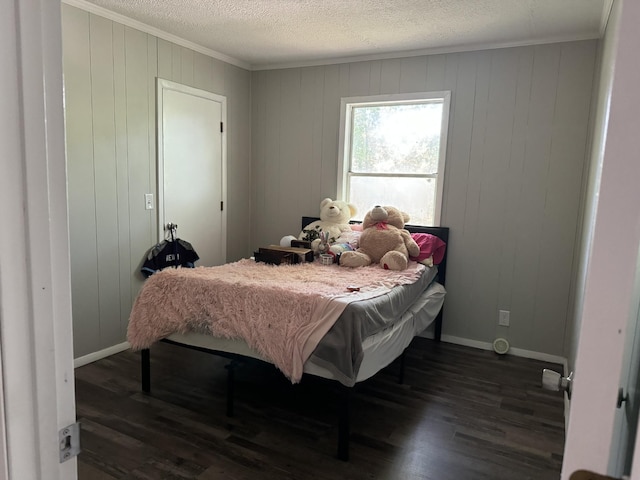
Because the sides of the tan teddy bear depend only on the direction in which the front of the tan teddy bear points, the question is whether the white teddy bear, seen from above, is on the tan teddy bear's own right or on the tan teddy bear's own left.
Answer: on the tan teddy bear's own right

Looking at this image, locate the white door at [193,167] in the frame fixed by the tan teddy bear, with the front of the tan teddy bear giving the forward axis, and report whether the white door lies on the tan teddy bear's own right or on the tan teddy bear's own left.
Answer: on the tan teddy bear's own right

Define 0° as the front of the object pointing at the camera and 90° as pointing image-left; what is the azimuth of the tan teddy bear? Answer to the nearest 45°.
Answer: approximately 45°

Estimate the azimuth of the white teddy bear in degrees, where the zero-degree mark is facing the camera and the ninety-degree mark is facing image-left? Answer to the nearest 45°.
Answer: approximately 45°

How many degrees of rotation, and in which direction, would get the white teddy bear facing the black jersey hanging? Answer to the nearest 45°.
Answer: approximately 45° to its right
